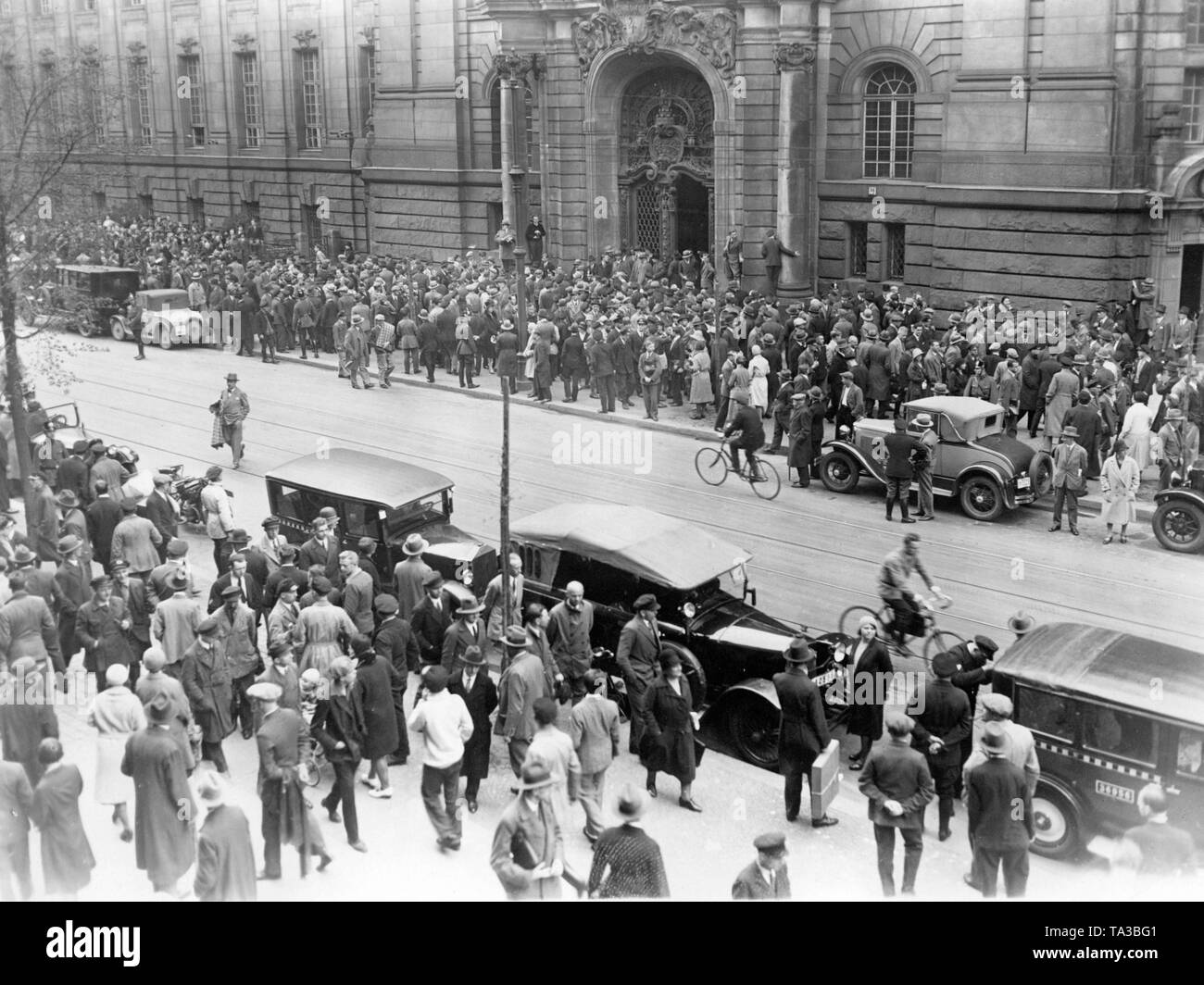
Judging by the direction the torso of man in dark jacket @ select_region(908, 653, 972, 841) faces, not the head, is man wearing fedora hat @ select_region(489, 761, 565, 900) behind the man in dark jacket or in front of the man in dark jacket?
behind

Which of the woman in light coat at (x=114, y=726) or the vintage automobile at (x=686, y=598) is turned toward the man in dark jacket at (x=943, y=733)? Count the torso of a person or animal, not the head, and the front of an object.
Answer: the vintage automobile

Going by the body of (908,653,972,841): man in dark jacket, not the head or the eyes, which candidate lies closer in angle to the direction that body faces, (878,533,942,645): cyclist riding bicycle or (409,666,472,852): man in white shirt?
the cyclist riding bicycle

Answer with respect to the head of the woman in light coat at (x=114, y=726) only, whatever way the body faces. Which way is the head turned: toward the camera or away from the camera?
away from the camera

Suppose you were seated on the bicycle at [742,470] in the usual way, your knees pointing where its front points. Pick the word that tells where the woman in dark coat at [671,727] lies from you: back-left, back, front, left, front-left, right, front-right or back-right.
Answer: back-left

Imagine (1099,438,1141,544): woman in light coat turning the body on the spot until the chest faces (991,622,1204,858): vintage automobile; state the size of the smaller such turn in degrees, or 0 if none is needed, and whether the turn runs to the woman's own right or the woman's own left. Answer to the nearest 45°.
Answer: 0° — they already face it

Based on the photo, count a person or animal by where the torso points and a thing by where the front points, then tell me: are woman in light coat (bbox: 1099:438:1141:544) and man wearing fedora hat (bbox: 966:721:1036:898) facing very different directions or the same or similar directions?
very different directions

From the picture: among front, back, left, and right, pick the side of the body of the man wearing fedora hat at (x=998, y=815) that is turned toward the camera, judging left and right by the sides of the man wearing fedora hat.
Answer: back

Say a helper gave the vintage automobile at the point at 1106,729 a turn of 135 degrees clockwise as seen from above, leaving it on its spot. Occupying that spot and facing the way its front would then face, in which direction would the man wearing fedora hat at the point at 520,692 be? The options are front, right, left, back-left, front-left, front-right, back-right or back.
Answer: front

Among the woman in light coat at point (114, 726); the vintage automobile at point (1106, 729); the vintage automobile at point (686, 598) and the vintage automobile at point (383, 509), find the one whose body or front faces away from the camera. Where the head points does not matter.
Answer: the woman in light coat

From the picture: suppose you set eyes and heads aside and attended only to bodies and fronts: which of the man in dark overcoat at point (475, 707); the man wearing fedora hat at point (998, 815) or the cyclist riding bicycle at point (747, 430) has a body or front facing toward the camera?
the man in dark overcoat

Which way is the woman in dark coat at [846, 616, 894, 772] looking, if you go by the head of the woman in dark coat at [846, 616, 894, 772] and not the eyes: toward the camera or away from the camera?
toward the camera

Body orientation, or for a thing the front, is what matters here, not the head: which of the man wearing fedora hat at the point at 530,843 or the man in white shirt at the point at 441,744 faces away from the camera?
the man in white shirt
